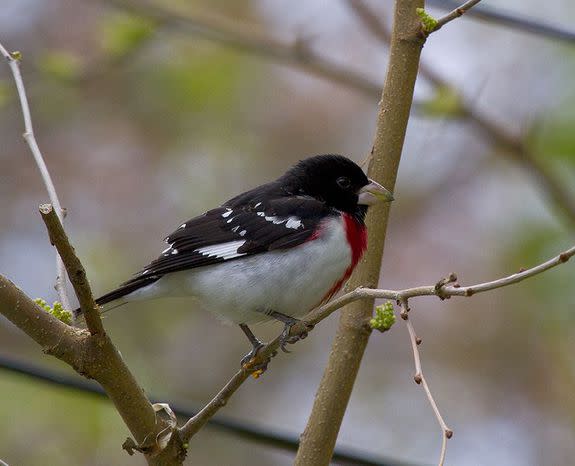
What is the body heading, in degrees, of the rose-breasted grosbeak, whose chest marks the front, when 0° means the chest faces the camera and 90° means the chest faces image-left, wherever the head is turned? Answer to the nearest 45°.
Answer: approximately 270°

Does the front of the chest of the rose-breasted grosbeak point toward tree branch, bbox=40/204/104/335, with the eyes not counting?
no
